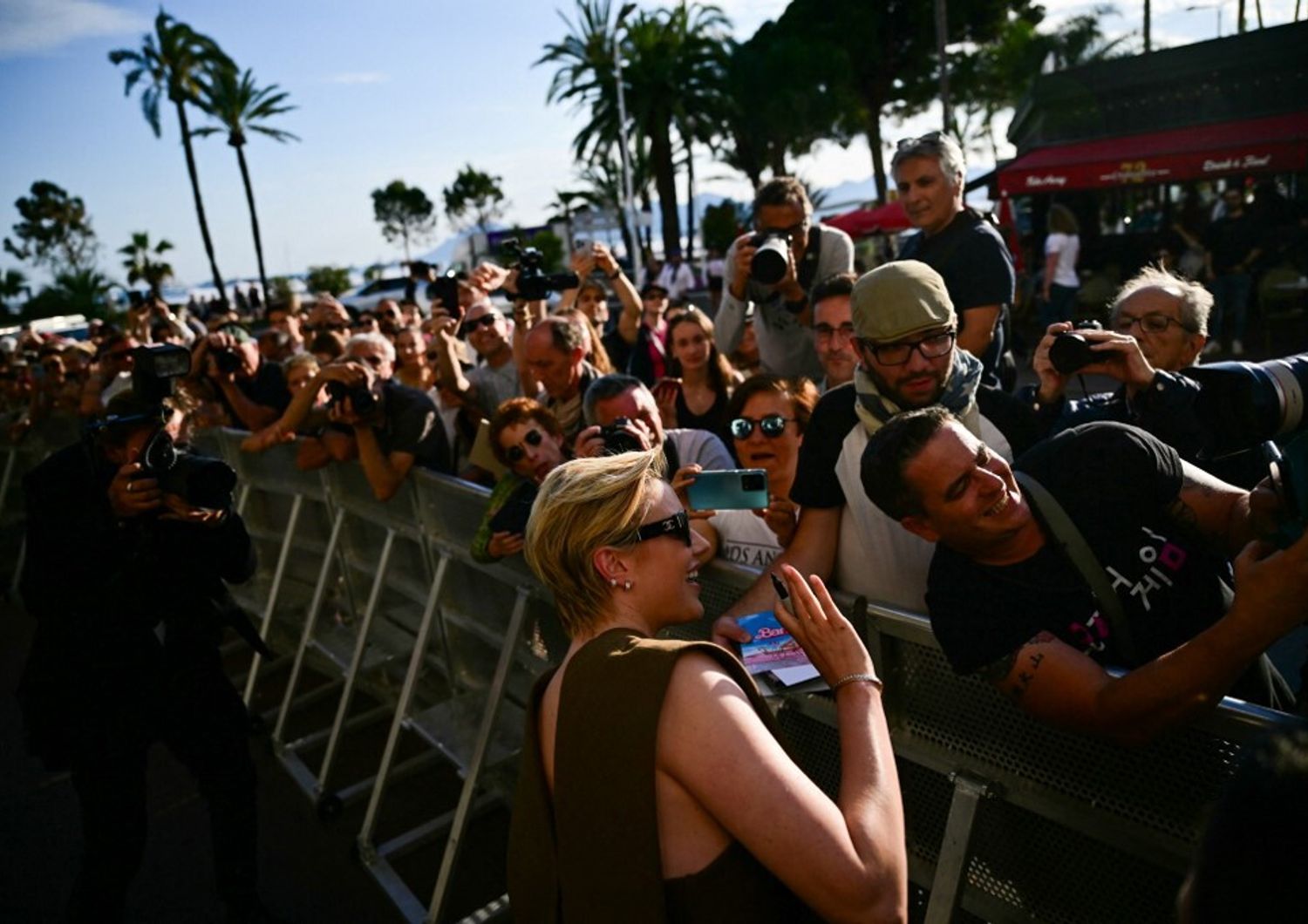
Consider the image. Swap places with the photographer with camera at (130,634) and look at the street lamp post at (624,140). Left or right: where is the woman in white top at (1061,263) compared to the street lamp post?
right

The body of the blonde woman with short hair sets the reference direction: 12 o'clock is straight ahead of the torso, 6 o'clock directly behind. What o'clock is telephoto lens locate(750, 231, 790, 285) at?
The telephoto lens is roughly at 11 o'clock from the blonde woman with short hair.

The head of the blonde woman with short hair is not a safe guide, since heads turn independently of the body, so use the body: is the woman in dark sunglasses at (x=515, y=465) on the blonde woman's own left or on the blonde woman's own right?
on the blonde woman's own left

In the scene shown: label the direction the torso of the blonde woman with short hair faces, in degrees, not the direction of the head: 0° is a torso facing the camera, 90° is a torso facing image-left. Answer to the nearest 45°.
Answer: approximately 225°

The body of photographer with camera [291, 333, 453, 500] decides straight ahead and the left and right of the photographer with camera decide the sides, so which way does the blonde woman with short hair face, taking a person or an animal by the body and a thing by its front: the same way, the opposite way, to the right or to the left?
the opposite way

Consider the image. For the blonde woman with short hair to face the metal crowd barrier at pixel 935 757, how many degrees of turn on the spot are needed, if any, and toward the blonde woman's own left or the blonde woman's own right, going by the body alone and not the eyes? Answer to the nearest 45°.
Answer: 0° — they already face it

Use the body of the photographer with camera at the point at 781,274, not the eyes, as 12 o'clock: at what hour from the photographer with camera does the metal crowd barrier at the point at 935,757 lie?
The metal crowd barrier is roughly at 12 o'clock from the photographer with camera.

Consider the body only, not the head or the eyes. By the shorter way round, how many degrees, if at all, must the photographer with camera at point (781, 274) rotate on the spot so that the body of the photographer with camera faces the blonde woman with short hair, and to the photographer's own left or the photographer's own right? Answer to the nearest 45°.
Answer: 0° — they already face them

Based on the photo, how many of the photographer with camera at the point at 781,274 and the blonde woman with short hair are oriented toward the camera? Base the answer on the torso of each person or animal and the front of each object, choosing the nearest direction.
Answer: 1

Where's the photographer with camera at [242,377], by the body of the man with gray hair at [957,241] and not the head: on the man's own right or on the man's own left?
on the man's own right
